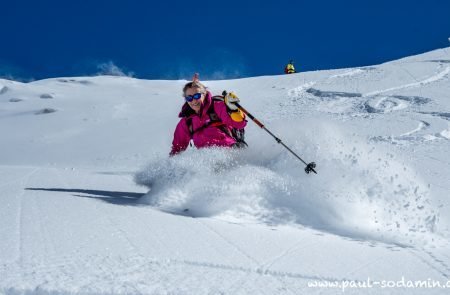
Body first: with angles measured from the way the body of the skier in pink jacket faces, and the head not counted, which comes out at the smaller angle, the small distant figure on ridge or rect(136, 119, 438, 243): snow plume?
the snow plume

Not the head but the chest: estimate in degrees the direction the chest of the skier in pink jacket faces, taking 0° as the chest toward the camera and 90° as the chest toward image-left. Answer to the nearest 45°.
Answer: approximately 0°

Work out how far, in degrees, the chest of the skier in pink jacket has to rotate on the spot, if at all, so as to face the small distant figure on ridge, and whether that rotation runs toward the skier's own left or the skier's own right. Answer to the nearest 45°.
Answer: approximately 180°
